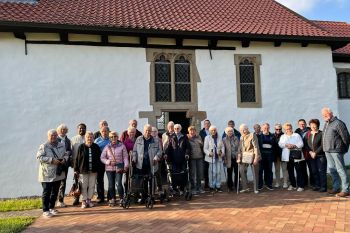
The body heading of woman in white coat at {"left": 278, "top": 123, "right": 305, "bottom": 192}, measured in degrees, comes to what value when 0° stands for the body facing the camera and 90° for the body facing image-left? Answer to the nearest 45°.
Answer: approximately 0°

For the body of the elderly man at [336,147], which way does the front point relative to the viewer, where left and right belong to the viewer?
facing the viewer and to the left of the viewer

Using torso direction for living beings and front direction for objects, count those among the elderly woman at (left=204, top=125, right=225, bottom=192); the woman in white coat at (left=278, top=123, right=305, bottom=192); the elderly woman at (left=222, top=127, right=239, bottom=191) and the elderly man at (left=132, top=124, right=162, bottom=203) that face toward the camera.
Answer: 4

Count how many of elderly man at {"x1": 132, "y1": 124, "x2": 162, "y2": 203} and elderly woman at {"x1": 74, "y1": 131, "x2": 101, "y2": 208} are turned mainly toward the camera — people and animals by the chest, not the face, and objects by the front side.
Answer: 2

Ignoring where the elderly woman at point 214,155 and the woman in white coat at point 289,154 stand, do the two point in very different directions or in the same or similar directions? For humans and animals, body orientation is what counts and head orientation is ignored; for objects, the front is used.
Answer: same or similar directions

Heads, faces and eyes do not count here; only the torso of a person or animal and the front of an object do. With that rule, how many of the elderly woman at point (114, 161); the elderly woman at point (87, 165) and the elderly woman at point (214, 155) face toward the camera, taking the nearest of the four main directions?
3

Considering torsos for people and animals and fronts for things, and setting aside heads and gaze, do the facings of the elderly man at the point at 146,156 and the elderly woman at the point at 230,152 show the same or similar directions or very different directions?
same or similar directions

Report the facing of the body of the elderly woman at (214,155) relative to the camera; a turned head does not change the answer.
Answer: toward the camera

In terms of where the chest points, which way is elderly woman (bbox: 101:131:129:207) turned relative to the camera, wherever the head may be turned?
toward the camera

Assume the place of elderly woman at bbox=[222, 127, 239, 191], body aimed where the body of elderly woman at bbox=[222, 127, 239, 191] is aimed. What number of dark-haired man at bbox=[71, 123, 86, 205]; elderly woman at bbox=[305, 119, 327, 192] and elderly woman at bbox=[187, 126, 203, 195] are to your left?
1

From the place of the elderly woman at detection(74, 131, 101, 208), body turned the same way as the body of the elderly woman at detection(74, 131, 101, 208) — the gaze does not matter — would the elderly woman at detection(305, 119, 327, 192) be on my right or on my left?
on my left

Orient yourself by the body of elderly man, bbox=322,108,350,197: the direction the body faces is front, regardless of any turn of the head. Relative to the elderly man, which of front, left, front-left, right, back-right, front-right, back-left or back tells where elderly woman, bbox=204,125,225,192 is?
front-right

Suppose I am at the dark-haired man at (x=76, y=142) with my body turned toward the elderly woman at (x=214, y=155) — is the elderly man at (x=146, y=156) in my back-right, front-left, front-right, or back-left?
front-right

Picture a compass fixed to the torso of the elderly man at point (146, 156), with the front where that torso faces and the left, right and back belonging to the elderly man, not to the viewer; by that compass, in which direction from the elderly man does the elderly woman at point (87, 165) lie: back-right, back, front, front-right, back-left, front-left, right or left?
right

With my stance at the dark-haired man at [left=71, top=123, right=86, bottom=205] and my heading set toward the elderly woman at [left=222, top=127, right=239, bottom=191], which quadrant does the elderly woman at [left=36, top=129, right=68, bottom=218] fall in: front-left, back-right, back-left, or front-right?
back-right

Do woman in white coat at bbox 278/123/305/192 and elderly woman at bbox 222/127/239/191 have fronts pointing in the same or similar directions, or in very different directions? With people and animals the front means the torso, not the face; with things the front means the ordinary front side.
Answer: same or similar directions
